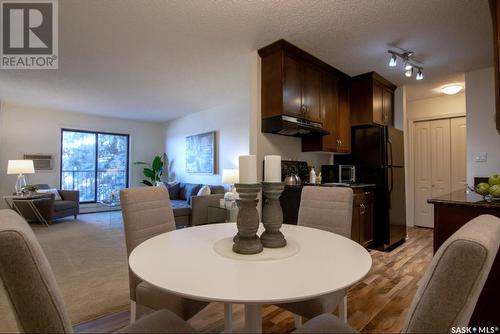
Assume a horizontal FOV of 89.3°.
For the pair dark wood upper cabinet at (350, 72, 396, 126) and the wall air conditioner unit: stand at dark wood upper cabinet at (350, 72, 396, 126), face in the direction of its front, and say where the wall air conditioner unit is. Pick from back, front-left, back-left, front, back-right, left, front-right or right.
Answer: back-right

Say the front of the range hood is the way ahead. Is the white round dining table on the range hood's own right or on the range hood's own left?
on the range hood's own right

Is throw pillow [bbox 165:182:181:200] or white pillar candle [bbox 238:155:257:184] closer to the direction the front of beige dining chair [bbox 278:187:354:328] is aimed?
the white pillar candle

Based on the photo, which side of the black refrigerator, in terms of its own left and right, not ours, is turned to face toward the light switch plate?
left

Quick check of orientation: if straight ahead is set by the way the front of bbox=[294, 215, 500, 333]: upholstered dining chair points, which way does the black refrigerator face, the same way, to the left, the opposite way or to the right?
the opposite way

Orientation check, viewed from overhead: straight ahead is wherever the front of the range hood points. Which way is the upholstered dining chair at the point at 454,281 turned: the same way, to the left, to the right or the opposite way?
the opposite way

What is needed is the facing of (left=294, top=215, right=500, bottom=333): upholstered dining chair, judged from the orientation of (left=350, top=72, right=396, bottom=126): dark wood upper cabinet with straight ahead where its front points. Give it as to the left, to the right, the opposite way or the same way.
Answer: the opposite way

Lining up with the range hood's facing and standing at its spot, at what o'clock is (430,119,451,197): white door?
The white door is roughly at 9 o'clock from the range hood.

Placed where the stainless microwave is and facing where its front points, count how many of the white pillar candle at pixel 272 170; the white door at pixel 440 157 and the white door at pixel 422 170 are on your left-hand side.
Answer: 2

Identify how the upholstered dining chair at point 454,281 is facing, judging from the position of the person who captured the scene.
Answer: facing away from the viewer and to the left of the viewer

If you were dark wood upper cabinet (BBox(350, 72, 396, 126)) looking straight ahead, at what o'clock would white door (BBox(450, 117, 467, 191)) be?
The white door is roughly at 9 o'clock from the dark wood upper cabinet.

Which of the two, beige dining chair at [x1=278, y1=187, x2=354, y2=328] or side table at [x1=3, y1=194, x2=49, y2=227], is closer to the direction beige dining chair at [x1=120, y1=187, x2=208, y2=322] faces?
the beige dining chair
